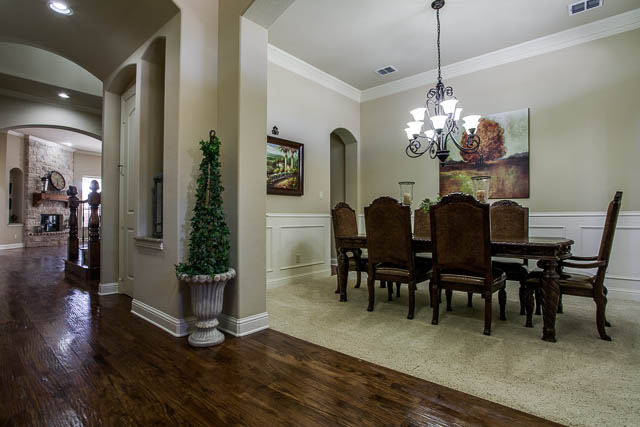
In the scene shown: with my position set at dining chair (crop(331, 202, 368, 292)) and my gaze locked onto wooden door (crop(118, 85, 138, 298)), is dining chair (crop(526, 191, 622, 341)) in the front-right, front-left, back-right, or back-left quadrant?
back-left

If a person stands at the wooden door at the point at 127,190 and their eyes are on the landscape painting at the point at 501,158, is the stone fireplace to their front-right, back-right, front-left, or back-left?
back-left

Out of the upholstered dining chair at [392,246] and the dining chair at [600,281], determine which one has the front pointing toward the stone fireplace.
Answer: the dining chair

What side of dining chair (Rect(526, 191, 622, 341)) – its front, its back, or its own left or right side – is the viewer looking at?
left

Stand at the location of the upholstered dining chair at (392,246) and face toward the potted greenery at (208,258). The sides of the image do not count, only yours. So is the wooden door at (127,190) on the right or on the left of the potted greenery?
right

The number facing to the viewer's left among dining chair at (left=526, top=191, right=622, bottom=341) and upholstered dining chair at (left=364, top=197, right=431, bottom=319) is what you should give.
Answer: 1

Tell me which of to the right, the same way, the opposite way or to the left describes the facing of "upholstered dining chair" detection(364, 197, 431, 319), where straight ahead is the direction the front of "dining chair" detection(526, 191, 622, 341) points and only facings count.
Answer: to the right

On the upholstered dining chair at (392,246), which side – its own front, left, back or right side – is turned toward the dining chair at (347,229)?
left

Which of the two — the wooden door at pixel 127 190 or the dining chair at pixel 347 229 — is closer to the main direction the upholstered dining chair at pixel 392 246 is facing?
the dining chair

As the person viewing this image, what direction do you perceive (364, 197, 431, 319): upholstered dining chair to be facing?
facing away from the viewer and to the right of the viewer

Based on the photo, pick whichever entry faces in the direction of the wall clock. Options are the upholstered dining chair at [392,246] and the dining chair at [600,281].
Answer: the dining chair
